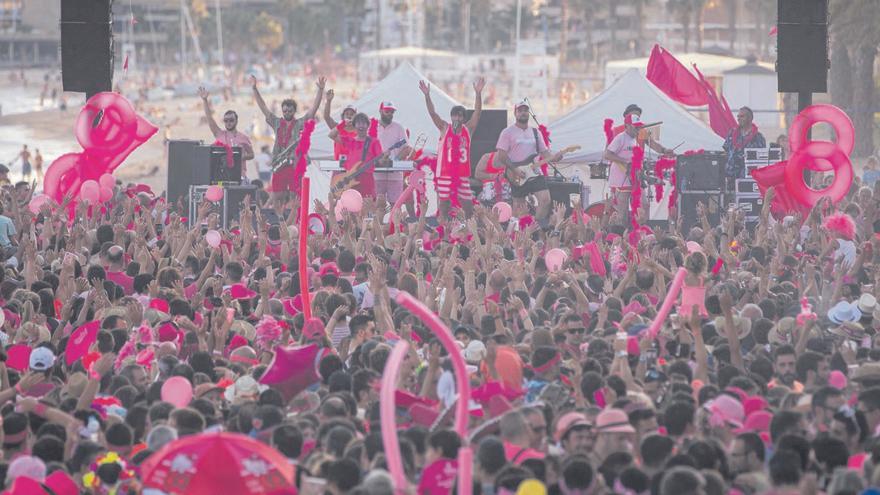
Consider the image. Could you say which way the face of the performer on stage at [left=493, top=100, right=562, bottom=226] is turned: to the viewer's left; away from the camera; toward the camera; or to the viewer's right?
toward the camera

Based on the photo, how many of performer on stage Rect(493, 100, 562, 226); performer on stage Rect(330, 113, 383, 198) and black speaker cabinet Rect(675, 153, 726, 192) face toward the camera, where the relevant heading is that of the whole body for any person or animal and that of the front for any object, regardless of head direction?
3

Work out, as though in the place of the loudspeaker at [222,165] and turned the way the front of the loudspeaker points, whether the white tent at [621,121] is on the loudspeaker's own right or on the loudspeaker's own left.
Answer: on the loudspeaker's own left

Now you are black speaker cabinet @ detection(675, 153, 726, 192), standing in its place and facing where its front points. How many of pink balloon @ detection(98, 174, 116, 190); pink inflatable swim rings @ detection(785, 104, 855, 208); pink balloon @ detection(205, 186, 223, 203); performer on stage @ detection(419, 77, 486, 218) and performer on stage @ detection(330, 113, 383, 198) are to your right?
4

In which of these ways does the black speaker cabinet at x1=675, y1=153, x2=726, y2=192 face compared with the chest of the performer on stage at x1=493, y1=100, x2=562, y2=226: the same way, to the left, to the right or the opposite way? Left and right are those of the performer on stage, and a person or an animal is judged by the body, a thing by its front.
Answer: the same way

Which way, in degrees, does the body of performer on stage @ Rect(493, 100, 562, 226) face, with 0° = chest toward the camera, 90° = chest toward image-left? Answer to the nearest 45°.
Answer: approximately 0°

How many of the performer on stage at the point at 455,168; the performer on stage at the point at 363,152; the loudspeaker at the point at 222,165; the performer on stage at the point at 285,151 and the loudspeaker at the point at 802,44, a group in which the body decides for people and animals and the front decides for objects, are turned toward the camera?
5

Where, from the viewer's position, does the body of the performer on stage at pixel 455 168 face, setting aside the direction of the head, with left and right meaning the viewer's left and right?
facing the viewer

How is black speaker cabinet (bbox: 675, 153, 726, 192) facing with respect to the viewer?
toward the camera

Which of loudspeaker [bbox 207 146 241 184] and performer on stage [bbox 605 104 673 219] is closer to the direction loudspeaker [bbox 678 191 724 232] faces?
the loudspeaker

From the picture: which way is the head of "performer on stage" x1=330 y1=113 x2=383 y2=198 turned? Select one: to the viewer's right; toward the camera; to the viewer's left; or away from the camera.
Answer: toward the camera

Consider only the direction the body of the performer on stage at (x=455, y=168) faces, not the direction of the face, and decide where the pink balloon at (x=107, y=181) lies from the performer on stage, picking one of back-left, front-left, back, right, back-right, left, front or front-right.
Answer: right

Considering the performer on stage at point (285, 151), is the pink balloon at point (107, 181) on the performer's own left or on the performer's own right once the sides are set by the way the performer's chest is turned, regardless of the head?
on the performer's own right

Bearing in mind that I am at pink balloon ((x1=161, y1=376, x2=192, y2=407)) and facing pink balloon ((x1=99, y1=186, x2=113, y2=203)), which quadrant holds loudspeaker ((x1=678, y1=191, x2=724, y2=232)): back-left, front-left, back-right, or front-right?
front-right
